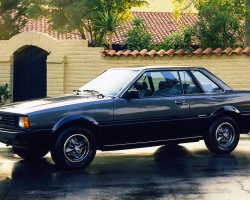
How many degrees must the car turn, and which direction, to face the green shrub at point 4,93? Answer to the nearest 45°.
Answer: approximately 90° to its right

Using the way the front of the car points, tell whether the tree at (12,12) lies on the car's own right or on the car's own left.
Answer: on the car's own right

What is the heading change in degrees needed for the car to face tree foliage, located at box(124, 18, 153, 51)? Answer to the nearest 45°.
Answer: approximately 135° to its right

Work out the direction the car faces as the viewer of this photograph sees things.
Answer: facing the viewer and to the left of the viewer
